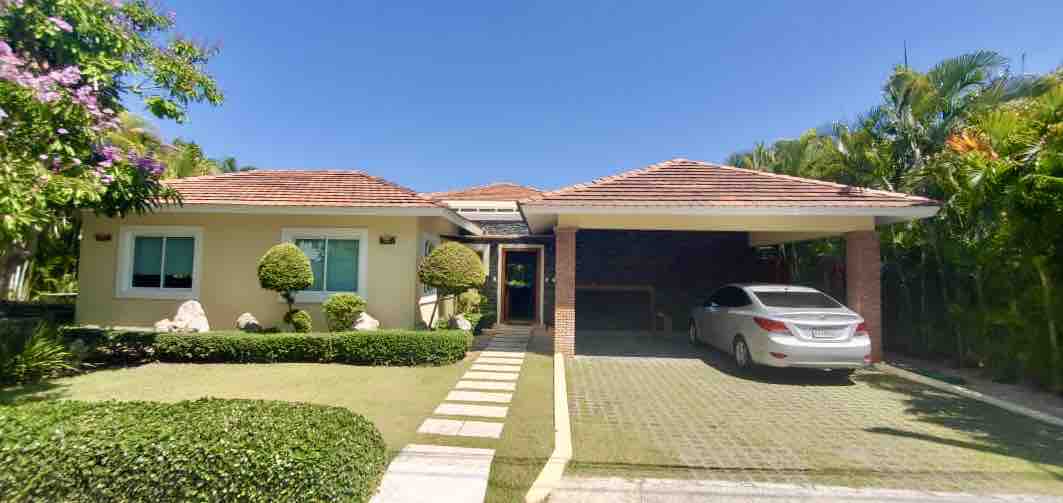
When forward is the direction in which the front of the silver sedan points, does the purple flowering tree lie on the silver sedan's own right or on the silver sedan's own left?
on the silver sedan's own left

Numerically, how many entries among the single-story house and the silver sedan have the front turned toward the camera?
1

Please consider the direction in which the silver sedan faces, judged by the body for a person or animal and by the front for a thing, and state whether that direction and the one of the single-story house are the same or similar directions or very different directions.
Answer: very different directions

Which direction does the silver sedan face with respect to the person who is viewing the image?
facing away from the viewer and to the left of the viewer

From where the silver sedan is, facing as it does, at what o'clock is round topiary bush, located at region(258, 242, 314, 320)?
The round topiary bush is roughly at 10 o'clock from the silver sedan.

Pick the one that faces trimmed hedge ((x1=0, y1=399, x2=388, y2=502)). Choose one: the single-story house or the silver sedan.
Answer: the single-story house

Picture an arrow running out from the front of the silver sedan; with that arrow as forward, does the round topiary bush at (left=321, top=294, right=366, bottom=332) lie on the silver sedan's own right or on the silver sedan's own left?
on the silver sedan's own left

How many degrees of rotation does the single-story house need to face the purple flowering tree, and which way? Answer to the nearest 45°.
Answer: approximately 45° to its right

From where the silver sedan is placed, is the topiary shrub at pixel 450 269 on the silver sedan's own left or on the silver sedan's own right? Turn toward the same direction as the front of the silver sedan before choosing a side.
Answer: on the silver sedan's own left

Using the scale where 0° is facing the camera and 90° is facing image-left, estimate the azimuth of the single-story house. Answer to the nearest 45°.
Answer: approximately 0°
